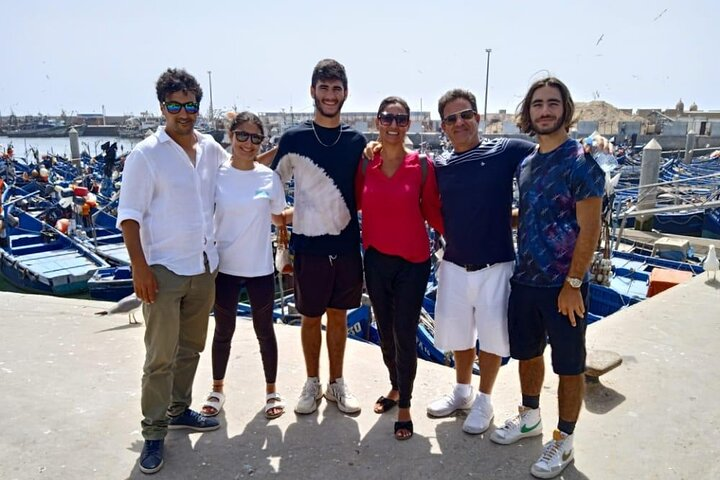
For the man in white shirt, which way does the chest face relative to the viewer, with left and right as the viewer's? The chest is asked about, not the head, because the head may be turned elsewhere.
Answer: facing the viewer and to the right of the viewer

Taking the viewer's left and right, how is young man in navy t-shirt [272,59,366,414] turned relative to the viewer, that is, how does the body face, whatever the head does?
facing the viewer

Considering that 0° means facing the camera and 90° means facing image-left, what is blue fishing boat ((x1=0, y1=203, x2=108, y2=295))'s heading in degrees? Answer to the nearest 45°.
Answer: approximately 135°

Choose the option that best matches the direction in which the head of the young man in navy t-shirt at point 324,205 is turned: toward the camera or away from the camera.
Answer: toward the camera

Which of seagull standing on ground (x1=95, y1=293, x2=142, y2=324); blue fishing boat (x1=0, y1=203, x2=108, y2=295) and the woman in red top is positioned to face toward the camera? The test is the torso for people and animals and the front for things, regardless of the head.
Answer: the woman in red top

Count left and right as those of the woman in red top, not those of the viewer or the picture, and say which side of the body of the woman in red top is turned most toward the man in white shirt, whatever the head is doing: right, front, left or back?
right

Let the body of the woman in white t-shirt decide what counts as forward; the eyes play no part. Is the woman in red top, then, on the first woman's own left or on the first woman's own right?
on the first woman's own left

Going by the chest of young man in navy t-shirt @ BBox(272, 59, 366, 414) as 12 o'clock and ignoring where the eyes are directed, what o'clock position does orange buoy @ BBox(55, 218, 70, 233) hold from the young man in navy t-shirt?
The orange buoy is roughly at 5 o'clock from the young man in navy t-shirt.

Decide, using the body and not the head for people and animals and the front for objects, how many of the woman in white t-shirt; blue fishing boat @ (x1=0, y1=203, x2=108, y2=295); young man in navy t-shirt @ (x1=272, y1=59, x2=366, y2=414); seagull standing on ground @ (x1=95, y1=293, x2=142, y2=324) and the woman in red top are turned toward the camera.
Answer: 3

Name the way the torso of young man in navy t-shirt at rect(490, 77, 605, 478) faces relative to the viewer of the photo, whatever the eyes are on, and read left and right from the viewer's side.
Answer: facing the viewer and to the left of the viewer
